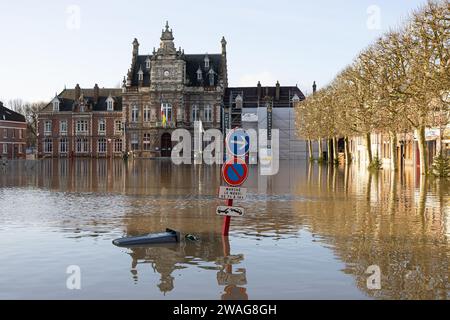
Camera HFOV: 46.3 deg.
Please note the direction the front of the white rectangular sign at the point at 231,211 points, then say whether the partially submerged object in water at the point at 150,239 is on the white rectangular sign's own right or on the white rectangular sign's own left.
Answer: on the white rectangular sign's own right

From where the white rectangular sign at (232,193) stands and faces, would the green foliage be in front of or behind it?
behind

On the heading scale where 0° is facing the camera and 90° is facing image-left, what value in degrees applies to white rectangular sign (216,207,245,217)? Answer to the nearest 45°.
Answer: approximately 0°

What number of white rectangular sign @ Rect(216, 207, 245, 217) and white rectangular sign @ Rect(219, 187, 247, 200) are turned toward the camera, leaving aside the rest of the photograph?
2

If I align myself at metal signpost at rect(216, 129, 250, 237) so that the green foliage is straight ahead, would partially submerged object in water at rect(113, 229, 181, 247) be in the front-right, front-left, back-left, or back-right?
back-left

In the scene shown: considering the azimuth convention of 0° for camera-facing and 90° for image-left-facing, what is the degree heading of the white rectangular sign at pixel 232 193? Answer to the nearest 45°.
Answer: approximately 0°

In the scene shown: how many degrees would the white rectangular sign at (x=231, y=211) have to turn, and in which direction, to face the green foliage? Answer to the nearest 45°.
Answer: approximately 135° to its left
